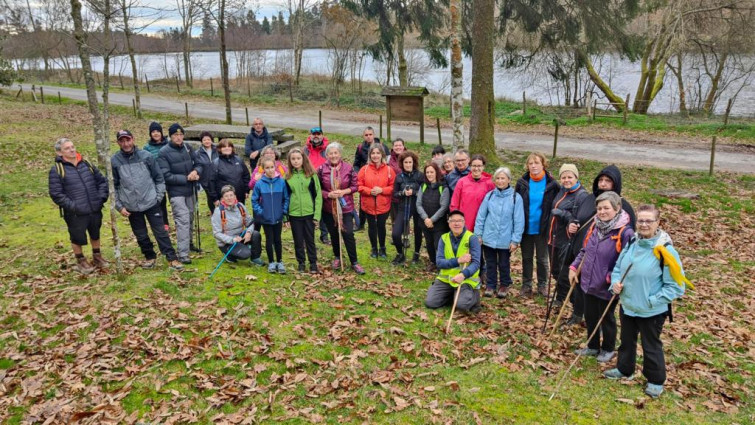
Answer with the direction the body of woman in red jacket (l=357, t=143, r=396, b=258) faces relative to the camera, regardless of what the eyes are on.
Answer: toward the camera

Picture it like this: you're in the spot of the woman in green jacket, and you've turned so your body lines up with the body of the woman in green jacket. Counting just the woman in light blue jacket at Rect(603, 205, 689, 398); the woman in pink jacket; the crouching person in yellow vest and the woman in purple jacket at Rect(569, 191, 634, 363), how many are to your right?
0

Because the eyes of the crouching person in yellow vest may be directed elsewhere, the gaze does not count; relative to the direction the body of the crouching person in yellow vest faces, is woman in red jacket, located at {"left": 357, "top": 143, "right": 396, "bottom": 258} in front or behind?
behind

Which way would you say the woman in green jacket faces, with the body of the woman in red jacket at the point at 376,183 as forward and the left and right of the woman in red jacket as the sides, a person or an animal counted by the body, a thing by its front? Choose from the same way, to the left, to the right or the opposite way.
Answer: the same way

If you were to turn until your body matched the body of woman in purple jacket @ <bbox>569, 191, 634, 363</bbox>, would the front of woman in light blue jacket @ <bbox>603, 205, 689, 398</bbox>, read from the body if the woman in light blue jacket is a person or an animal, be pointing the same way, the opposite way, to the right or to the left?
the same way

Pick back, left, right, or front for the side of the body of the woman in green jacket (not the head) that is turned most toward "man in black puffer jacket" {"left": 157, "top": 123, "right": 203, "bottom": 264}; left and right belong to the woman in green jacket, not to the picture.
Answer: right

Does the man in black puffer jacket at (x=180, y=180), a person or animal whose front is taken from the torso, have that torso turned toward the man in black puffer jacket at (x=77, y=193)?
no

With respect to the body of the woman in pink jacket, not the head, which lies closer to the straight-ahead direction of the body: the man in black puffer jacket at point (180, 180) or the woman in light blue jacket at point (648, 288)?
the woman in light blue jacket

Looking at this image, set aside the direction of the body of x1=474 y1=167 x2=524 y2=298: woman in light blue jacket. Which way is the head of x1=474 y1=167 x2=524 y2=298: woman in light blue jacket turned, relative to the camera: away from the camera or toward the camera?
toward the camera

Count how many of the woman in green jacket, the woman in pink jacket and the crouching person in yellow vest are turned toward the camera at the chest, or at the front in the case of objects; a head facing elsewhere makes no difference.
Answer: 3

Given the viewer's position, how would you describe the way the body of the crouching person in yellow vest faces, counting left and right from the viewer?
facing the viewer

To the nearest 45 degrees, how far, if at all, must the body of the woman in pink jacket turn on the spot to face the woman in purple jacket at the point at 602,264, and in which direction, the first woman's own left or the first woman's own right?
approximately 45° to the first woman's own left

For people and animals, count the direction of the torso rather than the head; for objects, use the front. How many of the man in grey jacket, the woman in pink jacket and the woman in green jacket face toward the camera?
3

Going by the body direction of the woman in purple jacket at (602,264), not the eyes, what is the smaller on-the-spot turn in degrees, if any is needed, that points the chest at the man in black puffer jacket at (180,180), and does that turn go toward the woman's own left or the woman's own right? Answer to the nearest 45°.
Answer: approximately 45° to the woman's own right

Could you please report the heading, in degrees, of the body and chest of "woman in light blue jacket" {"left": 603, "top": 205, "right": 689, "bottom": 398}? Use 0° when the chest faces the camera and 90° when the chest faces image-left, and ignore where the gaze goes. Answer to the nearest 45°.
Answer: approximately 45°
